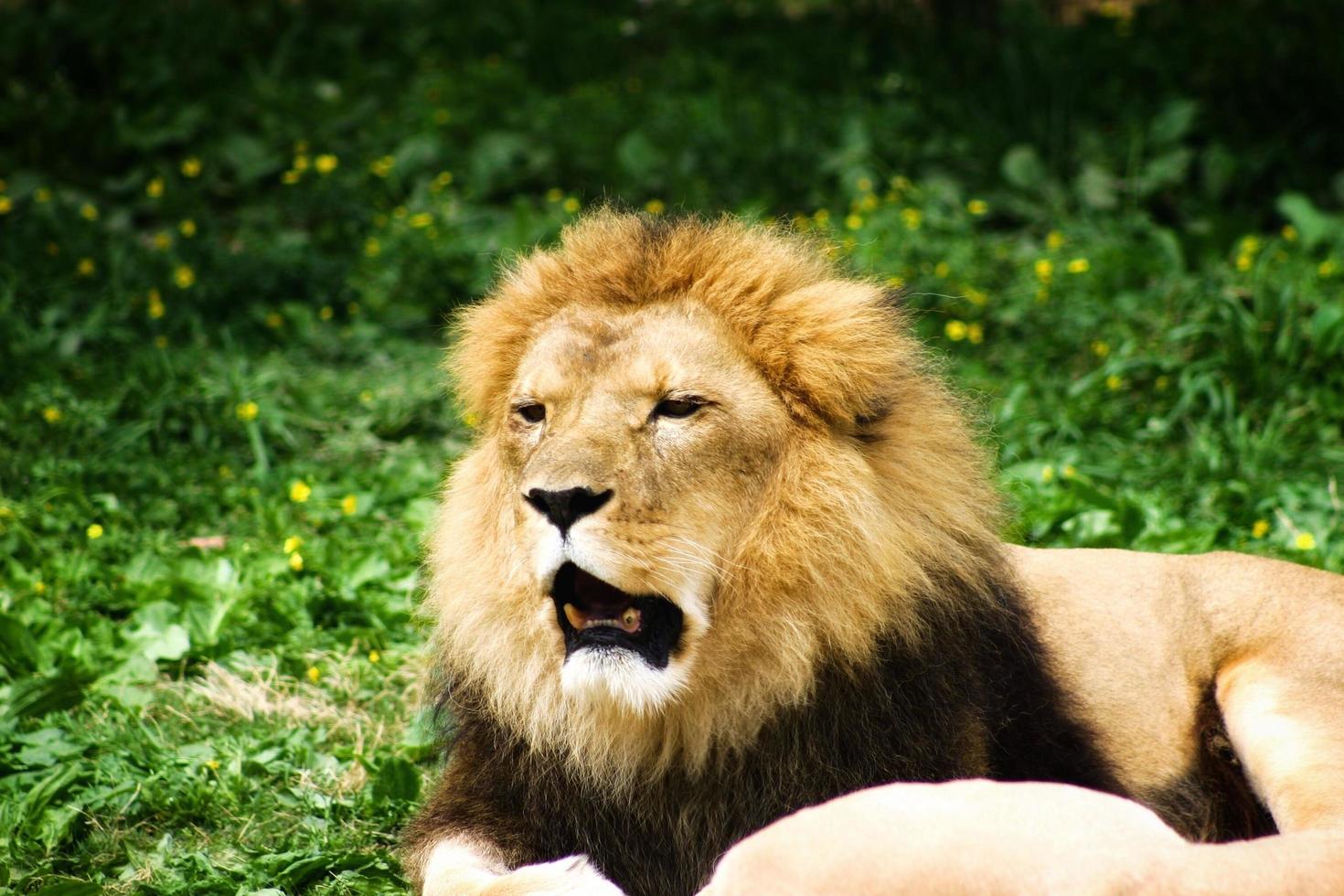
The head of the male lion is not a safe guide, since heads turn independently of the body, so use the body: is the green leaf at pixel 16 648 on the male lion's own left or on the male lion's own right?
on the male lion's own right

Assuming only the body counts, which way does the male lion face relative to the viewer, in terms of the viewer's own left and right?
facing the viewer and to the left of the viewer

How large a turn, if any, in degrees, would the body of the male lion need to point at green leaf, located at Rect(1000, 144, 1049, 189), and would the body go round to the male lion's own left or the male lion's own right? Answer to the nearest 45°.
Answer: approximately 135° to the male lion's own right

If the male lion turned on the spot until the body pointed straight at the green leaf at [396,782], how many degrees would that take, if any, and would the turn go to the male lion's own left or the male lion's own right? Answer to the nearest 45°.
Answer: approximately 45° to the male lion's own right

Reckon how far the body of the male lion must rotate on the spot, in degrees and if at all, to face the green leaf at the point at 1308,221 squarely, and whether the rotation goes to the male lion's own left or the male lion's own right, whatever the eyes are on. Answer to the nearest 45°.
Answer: approximately 135° to the male lion's own right

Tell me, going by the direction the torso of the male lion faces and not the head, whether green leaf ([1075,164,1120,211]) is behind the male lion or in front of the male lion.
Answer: behind
